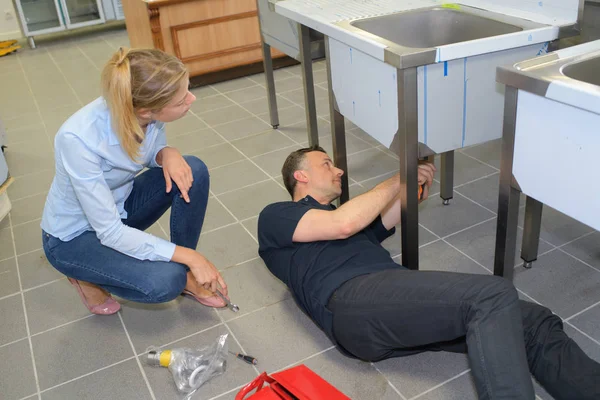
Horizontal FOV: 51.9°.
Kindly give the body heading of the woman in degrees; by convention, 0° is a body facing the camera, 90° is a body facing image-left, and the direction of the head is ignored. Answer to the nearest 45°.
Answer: approximately 270°

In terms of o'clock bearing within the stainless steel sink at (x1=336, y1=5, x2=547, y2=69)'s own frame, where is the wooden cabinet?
The wooden cabinet is roughly at 3 o'clock from the stainless steel sink.

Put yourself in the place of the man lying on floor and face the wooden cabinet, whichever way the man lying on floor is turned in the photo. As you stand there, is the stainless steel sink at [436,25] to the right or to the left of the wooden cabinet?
right

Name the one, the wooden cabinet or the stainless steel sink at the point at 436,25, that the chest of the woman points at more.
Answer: the stainless steel sink

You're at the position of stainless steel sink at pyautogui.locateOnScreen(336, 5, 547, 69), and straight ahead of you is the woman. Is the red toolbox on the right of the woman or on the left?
left

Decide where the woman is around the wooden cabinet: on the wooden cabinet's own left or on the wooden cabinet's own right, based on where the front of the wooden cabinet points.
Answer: on the wooden cabinet's own right

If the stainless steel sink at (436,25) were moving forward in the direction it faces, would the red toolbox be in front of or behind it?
in front

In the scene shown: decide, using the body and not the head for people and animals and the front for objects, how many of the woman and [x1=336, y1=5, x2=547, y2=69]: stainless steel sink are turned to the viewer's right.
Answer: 1

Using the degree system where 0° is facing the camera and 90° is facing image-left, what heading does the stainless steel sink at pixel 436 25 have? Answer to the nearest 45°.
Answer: approximately 45°

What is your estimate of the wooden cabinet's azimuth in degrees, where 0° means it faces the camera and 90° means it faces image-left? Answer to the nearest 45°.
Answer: approximately 315°

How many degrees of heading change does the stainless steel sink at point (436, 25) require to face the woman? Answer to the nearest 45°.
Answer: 0° — it already faces them

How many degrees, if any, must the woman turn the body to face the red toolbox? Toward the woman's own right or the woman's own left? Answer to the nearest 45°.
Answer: approximately 45° to the woman's own right

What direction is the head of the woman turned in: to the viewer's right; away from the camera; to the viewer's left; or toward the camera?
to the viewer's right
